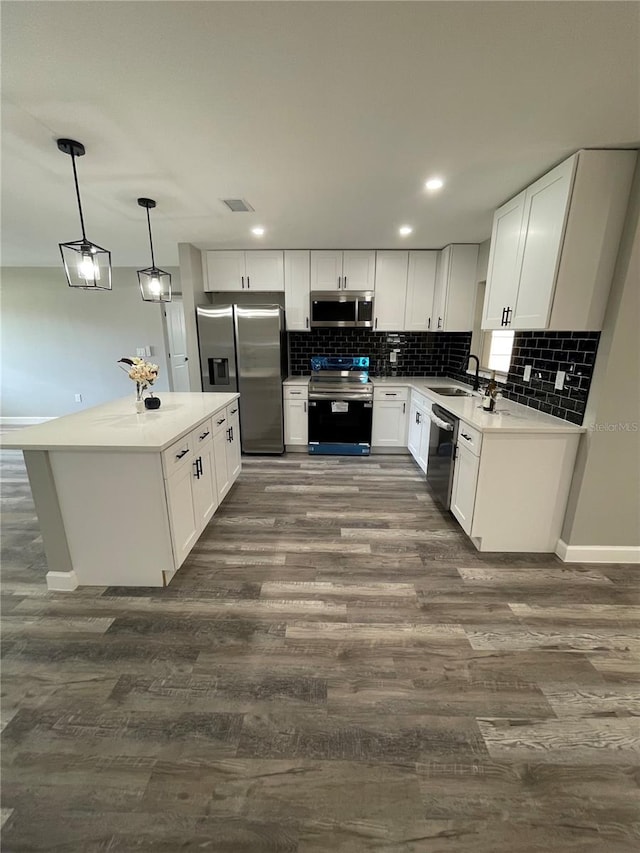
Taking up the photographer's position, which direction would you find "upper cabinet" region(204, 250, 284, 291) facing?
facing the viewer

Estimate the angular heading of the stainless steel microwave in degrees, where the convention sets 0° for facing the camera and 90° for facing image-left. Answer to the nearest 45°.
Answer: approximately 0°

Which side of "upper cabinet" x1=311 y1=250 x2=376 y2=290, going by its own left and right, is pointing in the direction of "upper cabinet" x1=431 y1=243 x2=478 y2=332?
left

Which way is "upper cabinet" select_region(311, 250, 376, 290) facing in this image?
toward the camera

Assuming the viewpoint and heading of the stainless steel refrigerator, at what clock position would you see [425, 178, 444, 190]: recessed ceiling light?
The recessed ceiling light is roughly at 11 o'clock from the stainless steel refrigerator.

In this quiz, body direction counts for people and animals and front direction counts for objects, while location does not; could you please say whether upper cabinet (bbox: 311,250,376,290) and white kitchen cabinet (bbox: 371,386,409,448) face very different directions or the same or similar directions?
same or similar directions

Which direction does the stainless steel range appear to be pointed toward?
toward the camera

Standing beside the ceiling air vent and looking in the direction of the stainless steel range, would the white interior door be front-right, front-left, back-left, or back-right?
front-left

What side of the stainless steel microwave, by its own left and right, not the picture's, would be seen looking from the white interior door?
right

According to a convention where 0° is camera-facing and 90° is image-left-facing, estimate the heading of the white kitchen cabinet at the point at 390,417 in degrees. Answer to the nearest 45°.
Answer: approximately 0°

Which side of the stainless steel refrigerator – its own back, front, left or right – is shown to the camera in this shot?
front

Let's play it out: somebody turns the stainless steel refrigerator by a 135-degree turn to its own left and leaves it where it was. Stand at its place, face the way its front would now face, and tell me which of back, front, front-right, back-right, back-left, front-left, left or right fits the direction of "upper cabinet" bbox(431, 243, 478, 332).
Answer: front-right

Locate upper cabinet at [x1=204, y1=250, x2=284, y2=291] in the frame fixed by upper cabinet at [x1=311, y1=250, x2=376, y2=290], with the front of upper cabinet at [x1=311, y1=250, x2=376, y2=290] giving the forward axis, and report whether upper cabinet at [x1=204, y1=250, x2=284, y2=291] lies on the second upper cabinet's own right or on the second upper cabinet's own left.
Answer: on the second upper cabinet's own right

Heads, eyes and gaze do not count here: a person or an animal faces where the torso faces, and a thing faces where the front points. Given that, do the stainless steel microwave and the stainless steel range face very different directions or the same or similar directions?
same or similar directions

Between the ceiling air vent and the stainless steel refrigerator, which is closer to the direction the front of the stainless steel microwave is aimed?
the ceiling air vent

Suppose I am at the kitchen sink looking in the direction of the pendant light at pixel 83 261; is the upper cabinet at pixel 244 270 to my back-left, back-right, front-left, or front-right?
front-right
